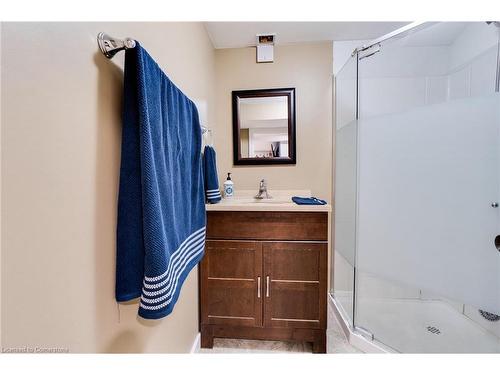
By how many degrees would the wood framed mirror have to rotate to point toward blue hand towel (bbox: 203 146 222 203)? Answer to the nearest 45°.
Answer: approximately 45° to its right

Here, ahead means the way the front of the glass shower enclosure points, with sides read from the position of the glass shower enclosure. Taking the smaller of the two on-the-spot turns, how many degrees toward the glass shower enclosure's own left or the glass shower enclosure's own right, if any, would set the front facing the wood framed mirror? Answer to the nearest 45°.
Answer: approximately 45° to the glass shower enclosure's own right

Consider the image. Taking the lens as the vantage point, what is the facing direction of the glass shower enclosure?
facing the viewer and to the left of the viewer

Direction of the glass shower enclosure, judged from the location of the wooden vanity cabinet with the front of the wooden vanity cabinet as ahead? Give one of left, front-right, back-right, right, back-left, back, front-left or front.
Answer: left

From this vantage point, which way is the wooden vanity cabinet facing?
toward the camera

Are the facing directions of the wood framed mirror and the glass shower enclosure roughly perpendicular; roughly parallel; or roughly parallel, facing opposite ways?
roughly perpendicular

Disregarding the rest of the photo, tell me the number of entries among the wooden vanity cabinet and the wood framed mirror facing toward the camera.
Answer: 2

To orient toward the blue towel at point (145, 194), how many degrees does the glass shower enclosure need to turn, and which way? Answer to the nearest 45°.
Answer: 0° — it already faces it

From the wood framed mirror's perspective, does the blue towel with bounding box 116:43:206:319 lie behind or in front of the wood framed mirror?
in front

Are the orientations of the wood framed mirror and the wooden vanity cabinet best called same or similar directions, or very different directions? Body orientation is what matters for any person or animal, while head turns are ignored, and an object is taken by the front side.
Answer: same or similar directions

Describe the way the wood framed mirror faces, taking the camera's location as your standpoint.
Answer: facing the viewer
